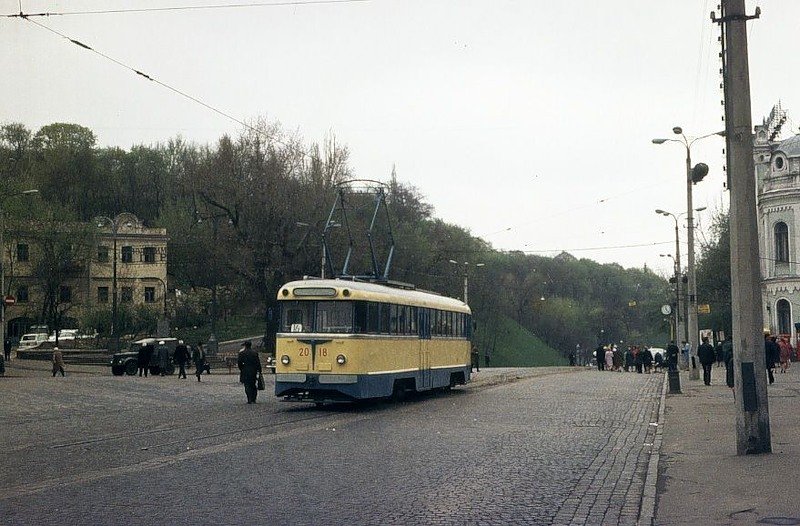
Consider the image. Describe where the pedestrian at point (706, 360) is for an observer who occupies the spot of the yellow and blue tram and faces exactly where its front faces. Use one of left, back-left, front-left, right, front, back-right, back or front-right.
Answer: back

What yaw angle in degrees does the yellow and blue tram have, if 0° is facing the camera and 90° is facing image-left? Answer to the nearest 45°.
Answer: approximately 45°

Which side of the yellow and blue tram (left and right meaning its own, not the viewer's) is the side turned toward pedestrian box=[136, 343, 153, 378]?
right

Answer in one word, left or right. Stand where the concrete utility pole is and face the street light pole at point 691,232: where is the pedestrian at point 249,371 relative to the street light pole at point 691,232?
left

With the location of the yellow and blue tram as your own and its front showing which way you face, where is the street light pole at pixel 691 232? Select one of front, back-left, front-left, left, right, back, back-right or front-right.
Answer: back
